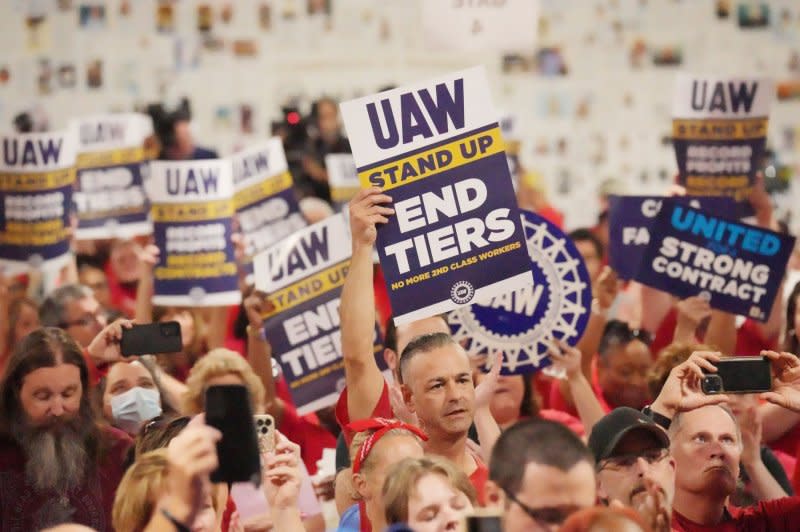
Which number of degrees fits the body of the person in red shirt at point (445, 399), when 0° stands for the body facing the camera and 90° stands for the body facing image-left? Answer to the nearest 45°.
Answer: approximately 315°

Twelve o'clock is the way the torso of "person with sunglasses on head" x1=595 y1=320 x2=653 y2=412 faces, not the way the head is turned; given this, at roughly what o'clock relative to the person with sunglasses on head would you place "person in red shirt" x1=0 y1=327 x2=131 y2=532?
The person in red shirt is roughly at 3 o'clock from the person with sunglasses on head.

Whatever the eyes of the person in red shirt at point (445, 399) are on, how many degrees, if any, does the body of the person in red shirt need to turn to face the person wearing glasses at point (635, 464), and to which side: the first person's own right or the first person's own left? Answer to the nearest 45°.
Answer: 0° — they already face them

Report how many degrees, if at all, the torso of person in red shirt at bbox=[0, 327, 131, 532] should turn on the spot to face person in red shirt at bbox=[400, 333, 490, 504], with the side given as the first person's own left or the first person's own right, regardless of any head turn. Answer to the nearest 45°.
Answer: approximately 90° to the first person's own left

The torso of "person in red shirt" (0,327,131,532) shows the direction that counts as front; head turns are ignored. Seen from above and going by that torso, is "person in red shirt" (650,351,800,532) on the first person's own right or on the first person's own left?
on the first person's own left

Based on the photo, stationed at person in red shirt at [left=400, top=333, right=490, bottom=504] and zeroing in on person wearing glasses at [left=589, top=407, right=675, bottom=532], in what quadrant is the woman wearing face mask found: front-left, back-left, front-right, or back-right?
back-right

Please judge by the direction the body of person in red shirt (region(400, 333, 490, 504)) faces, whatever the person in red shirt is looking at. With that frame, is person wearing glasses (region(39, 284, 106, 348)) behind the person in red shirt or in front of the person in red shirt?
behind
